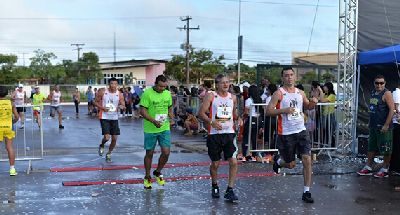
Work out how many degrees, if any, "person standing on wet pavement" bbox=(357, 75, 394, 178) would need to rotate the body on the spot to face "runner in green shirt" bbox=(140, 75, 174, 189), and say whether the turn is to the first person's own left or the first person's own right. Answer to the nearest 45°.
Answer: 0° — they already face them

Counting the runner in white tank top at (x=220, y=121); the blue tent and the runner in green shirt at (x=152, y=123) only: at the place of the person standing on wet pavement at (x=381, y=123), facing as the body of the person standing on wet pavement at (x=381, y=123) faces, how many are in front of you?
2

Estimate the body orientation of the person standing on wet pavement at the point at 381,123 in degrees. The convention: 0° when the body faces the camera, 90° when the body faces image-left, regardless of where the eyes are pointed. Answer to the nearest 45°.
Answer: approximately 45°

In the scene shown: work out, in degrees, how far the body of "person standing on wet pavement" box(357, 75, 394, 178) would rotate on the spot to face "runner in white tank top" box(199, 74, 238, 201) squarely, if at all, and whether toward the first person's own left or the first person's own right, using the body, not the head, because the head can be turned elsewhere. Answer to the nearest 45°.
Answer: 0° — they already face them

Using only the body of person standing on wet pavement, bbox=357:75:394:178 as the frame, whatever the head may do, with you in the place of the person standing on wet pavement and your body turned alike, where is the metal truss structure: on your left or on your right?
on your right

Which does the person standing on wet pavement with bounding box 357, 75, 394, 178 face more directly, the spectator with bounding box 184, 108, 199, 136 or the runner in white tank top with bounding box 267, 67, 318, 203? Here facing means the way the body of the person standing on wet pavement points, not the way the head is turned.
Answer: the runner in white tank top
